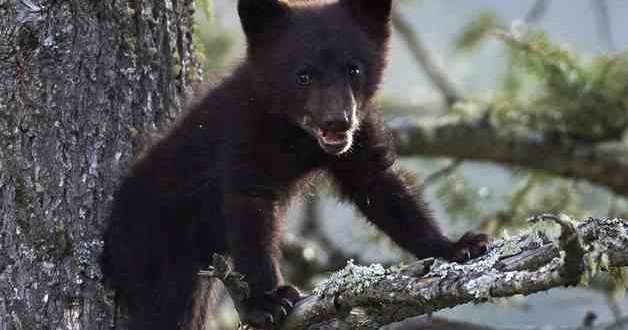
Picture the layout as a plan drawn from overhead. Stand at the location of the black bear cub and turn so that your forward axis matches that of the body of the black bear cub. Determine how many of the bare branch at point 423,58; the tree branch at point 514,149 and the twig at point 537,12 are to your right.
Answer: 0

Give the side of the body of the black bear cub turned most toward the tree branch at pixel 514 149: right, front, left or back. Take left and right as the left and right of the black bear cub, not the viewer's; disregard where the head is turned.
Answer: left

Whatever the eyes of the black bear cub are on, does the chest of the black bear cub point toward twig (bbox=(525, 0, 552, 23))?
no

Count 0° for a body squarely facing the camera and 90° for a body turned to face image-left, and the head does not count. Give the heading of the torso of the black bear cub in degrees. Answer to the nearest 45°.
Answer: approximately 315°

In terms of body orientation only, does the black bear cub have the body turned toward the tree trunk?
no

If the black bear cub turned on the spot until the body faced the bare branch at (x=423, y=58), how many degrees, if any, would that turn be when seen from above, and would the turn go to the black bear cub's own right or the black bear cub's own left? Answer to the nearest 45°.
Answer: approximately 135° to the black bear cub's own left
